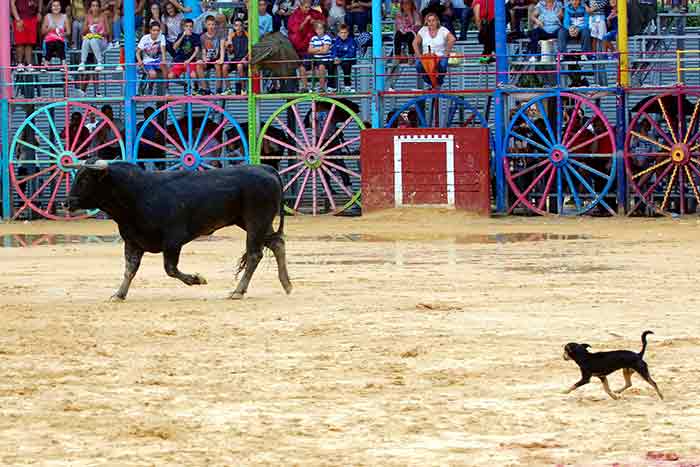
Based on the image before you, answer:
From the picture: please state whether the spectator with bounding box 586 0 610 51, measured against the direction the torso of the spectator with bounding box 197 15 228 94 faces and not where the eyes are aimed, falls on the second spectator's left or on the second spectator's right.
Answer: on the second spectator's left

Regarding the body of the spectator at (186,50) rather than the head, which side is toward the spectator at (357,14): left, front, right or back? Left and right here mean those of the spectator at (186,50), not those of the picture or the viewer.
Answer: left

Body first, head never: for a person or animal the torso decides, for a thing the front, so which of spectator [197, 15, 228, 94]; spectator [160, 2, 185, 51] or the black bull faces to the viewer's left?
the black bull

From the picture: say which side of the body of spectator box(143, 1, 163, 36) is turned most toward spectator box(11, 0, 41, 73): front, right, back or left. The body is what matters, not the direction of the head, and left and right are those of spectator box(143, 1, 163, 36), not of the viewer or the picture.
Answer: right

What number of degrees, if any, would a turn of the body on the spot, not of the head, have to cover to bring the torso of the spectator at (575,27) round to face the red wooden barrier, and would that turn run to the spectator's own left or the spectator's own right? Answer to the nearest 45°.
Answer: approximately 90° to the spectator's own right

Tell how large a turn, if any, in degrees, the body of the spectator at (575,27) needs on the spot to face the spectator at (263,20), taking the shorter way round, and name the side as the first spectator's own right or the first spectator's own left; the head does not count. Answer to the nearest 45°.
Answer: approximately 90° to the first spectator's own right

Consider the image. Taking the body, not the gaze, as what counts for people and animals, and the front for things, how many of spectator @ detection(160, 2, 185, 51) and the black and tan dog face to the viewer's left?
1

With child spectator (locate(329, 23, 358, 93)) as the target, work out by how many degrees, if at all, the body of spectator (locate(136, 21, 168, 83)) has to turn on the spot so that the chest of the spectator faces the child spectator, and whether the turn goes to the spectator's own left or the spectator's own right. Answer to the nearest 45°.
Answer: approximately 45° to the spectator's own left
